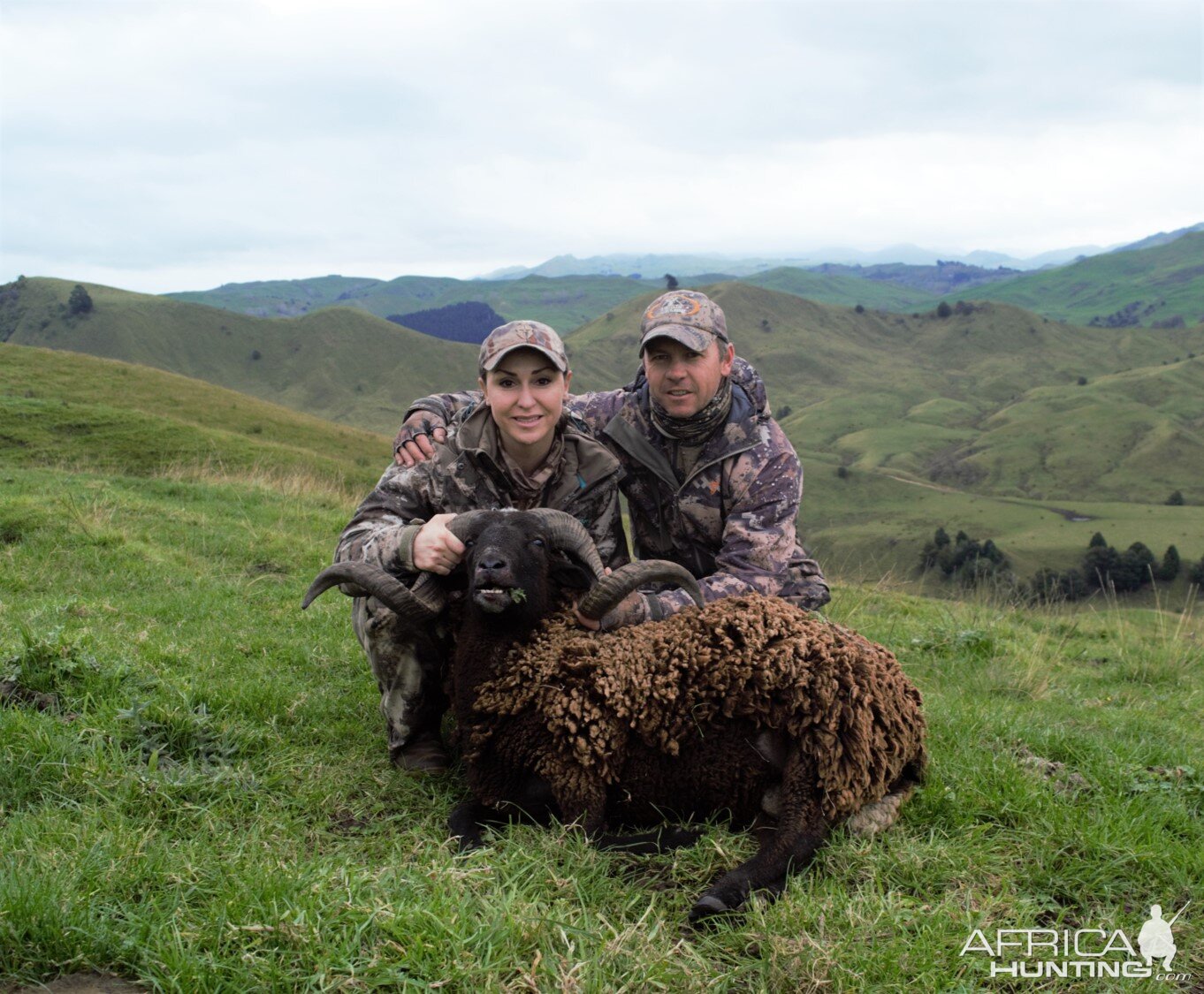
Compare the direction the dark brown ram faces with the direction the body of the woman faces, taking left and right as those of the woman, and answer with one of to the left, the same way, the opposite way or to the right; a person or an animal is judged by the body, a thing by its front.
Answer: to the right

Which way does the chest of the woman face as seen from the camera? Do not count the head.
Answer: toward the camera

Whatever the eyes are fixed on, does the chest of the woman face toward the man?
no

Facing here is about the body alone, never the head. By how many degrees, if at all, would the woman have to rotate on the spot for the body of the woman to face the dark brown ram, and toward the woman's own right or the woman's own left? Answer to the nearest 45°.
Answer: approximately 45° to the woman's own left

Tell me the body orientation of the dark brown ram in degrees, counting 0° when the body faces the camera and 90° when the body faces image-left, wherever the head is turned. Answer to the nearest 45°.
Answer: approximately 90°

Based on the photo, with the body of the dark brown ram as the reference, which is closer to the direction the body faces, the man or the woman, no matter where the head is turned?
the woman

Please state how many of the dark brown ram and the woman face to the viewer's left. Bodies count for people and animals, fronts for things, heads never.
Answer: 1

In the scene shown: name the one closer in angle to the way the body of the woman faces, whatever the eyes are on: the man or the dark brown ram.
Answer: the dark brown ram

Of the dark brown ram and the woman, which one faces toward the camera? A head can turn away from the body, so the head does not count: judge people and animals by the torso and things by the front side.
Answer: the woman

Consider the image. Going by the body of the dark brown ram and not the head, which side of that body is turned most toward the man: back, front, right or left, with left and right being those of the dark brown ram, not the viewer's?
right

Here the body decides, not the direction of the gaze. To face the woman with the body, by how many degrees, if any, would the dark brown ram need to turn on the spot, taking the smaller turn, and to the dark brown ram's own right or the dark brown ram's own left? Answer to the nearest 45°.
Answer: approximately 45° to the dark brown ram's own right

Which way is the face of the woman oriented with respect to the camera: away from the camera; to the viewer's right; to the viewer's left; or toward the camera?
toward the camera
